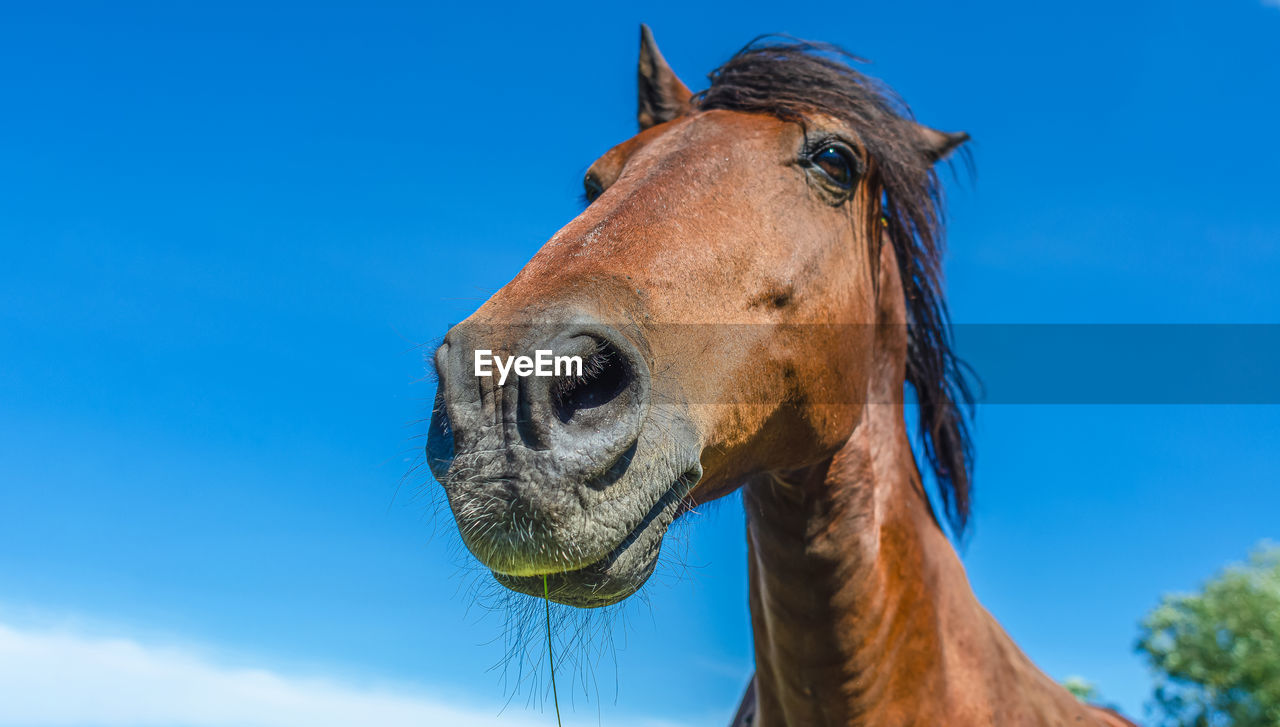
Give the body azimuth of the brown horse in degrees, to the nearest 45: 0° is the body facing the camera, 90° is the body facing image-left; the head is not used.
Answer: approximately 45°

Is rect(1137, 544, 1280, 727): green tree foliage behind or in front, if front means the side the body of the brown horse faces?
behind
